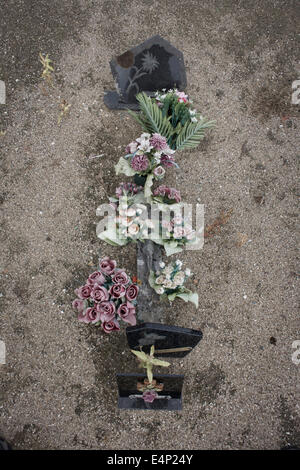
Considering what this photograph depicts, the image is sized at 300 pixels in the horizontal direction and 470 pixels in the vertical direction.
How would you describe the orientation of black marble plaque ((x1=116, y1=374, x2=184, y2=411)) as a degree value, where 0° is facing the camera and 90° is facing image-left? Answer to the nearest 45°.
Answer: approximately 0°

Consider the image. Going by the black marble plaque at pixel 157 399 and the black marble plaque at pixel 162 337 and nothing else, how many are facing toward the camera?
2

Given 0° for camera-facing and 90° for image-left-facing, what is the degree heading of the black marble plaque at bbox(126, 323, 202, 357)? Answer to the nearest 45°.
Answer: approximately 0°

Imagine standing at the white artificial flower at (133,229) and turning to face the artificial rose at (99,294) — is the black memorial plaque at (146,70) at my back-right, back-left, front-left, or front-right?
back-right
